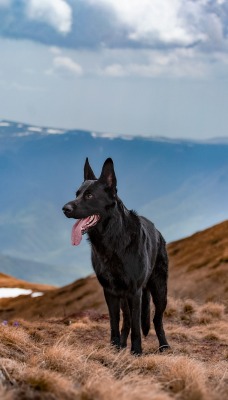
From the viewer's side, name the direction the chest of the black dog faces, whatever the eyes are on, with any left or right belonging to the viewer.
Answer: facing the viewer and to the left of the viewer
